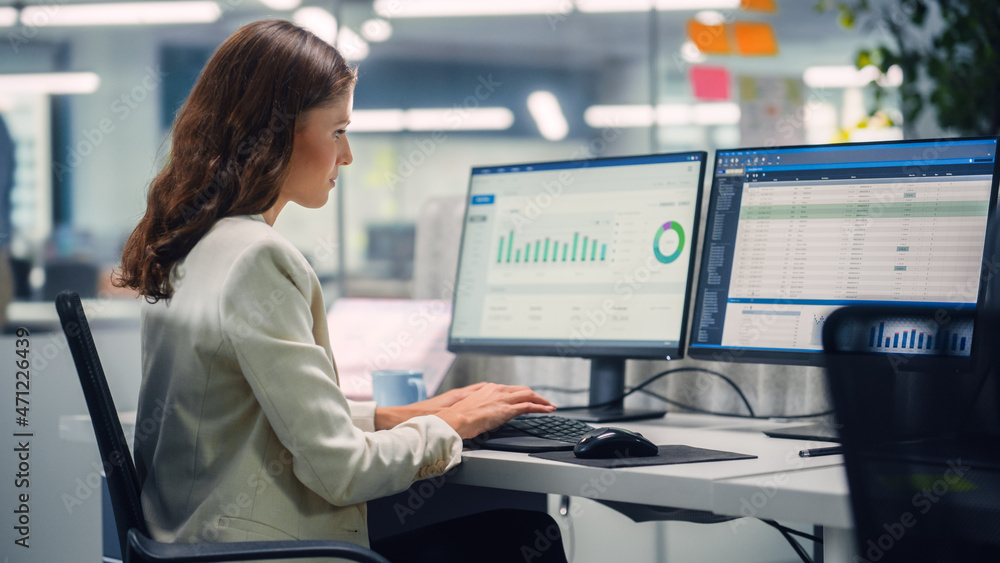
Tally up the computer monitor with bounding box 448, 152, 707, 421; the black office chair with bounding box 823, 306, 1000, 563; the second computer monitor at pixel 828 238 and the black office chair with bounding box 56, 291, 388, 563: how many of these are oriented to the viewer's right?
1

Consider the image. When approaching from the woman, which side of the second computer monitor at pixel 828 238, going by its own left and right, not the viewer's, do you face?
front

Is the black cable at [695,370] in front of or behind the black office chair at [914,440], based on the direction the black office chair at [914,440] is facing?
in front

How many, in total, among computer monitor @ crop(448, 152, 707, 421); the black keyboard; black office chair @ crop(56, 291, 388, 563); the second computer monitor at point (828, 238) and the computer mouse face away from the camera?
0

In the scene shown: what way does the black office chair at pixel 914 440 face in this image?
away from the camera

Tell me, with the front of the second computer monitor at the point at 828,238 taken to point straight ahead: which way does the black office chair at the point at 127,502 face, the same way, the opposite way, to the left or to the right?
the opposite way

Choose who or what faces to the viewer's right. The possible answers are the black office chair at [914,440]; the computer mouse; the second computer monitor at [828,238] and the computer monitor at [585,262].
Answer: the computer mouse

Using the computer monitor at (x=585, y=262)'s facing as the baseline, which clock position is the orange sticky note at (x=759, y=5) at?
The orange sticky note is roughly at 5 o'clock from the computer monitor.

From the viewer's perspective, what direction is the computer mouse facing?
to the viewer's right

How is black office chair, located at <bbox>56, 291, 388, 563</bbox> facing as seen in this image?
to the viewer's right

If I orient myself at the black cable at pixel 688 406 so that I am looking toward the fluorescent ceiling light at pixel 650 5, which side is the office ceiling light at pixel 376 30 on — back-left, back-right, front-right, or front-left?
front-left

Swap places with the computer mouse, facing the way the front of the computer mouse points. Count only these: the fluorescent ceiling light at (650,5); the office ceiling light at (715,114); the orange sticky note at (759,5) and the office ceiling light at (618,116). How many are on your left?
4

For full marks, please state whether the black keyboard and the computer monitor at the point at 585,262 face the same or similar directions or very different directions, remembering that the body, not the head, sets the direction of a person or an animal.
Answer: same or similar directions

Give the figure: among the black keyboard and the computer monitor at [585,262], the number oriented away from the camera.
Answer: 0

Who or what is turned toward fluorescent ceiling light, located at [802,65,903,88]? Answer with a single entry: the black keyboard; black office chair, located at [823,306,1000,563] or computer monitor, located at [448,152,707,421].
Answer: the black office chair

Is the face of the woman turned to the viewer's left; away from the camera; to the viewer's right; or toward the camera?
to the viewer's right

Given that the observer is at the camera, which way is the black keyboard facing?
facing the viewer and to the left of the viewer

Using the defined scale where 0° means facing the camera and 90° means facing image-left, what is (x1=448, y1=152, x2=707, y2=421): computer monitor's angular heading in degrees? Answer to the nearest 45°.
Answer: approximately 45°
